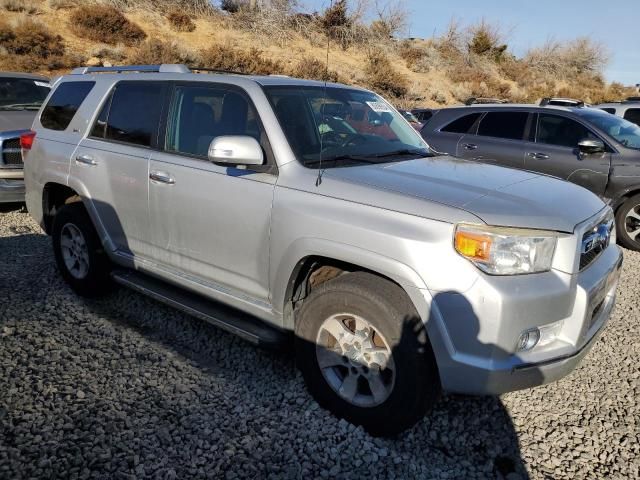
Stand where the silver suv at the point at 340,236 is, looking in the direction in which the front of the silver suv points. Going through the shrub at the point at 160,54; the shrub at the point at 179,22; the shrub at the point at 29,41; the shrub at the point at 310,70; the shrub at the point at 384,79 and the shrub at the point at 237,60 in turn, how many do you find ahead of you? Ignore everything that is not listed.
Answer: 0

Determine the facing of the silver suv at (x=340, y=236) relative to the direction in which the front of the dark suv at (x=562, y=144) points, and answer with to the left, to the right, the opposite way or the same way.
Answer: the same way

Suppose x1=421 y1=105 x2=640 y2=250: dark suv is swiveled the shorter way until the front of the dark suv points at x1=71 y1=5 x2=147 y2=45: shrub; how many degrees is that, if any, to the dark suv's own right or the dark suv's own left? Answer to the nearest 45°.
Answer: approximately 180°

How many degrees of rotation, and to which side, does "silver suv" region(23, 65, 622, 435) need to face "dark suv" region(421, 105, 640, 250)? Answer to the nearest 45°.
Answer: approximately 90° to its left

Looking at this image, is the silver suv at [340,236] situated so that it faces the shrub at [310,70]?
no

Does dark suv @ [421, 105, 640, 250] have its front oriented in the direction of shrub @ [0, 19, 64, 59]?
no

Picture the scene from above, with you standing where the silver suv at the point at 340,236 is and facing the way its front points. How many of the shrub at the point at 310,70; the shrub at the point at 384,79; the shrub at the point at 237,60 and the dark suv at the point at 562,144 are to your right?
0

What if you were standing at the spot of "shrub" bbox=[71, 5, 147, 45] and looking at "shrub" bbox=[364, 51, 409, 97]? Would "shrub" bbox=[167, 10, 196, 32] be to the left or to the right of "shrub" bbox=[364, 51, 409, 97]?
left

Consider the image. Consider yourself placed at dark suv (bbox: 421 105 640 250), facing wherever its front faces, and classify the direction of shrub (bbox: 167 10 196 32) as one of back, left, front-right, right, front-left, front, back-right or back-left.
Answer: back

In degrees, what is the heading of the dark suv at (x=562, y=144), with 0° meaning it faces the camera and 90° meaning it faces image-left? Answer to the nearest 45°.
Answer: approximately 315°

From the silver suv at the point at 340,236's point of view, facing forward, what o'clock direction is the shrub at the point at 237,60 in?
The shrub is roughly at 7 o'clock from the silver suv.

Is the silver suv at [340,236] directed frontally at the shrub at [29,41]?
no

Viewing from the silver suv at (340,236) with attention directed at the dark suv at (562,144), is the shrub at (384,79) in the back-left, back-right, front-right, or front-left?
front-left

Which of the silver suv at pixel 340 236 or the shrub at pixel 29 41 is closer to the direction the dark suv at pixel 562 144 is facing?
the silver suv

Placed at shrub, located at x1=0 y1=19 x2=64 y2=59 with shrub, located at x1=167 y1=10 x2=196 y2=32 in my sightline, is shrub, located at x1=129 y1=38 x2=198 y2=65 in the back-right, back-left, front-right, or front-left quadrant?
front-right
